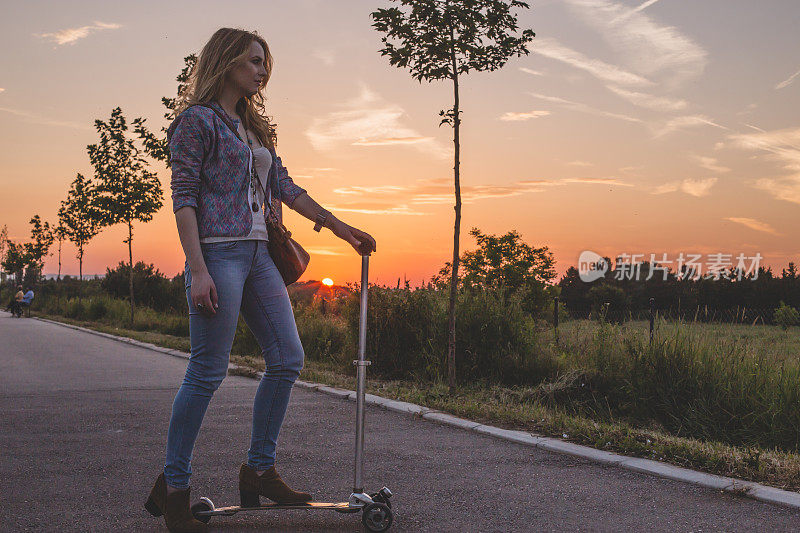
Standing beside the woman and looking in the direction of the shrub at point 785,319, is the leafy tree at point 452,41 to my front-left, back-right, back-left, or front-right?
front-left

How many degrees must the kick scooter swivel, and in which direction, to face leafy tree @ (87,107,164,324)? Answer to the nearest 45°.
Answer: approximately 90° to its left

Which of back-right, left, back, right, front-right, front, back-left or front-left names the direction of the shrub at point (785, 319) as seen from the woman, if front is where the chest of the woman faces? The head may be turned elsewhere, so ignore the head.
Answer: left

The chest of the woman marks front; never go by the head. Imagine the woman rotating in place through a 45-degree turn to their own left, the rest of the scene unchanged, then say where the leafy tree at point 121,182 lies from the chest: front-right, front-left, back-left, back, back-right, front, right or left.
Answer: left

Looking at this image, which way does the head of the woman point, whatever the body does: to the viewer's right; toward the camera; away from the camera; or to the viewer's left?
to the viewer's right

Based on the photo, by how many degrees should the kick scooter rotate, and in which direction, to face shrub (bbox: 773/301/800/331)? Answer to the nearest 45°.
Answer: approximately 45° to its left

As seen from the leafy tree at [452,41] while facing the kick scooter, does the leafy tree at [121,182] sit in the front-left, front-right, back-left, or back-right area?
back-right

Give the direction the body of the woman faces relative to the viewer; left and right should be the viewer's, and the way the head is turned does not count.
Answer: facing the viewer and to the right of the viewer

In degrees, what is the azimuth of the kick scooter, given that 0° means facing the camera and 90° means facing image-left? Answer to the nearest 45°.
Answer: approximately 270°
